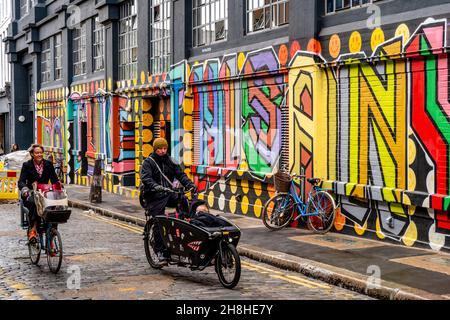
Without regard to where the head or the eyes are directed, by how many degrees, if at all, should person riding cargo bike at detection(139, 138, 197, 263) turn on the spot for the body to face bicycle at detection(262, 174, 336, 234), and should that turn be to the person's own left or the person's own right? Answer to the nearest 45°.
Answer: approximately 90° to the person's own left

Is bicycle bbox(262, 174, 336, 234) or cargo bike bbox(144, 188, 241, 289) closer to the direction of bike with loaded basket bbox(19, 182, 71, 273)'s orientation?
the cargo bike

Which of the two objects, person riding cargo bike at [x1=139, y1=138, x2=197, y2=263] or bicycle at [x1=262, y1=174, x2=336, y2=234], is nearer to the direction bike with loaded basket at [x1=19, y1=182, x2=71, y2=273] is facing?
the person riding cargo bike

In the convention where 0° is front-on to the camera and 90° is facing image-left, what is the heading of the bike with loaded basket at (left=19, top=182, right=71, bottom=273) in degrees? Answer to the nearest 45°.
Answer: approximately 315°
